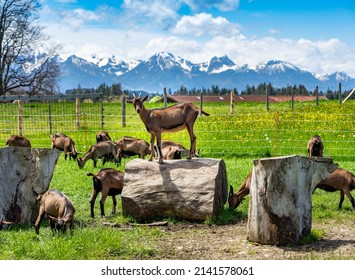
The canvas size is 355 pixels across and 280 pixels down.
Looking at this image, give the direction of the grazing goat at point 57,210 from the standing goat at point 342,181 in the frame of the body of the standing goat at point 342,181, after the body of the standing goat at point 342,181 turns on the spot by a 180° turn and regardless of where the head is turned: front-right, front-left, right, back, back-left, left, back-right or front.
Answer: back-right

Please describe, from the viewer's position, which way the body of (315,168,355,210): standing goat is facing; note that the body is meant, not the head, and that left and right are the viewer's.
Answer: facing to the left of the viewer

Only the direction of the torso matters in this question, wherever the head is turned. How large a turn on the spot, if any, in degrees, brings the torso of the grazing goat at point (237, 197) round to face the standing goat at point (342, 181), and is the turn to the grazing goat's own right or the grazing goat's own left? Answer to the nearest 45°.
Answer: approximately 180°

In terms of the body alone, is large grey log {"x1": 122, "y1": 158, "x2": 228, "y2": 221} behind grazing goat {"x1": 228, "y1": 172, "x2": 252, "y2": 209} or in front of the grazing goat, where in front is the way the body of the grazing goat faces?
in front

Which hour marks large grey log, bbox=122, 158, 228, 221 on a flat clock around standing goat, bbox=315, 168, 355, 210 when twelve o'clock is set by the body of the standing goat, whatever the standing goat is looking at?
The large grey log is roughly at 11 o'clock from the standing goat.

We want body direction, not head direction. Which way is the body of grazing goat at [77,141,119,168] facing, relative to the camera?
to the viewer's left

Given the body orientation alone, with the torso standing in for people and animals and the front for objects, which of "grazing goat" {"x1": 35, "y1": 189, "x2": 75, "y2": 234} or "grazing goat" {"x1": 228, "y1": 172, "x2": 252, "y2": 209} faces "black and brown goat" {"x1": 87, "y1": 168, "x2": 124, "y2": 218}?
"grazing goat" {"x1": 228, "y1": 172, "x2": 252, "y2": 209}

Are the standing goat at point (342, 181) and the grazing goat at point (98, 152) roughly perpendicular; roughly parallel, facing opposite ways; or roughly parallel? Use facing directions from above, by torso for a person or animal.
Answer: roughly parallel

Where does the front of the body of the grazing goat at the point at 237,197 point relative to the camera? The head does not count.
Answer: to the viewer's left
